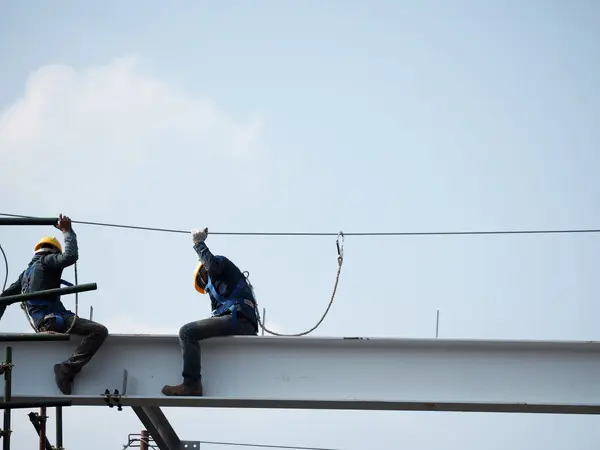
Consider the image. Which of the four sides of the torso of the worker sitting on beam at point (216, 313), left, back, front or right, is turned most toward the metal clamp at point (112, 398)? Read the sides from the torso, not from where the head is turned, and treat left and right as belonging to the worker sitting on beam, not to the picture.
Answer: front

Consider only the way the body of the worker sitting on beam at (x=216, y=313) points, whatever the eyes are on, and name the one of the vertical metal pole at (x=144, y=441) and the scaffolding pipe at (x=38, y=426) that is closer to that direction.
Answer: the scaffolding pipe

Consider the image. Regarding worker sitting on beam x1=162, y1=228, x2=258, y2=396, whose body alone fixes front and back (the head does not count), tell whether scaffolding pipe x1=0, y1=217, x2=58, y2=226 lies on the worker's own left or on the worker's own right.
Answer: on the worker's own left

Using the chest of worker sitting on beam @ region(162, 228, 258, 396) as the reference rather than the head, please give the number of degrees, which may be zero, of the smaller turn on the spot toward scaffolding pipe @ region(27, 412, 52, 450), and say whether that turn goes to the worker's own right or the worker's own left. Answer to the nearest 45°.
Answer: approximately 45° to the worker's own left

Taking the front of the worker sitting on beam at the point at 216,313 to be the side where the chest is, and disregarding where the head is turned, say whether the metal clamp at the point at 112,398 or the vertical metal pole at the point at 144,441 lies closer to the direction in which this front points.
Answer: the metal clamp

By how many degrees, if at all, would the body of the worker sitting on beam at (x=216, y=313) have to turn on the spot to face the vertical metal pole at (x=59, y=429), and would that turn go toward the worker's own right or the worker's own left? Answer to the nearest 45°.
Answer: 0° — they already face it

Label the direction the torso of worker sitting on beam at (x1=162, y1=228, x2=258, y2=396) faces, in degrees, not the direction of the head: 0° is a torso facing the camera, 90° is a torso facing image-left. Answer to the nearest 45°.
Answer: approximately 90°

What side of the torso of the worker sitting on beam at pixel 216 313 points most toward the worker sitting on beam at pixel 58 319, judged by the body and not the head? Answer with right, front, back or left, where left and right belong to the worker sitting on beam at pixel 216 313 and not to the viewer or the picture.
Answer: front
